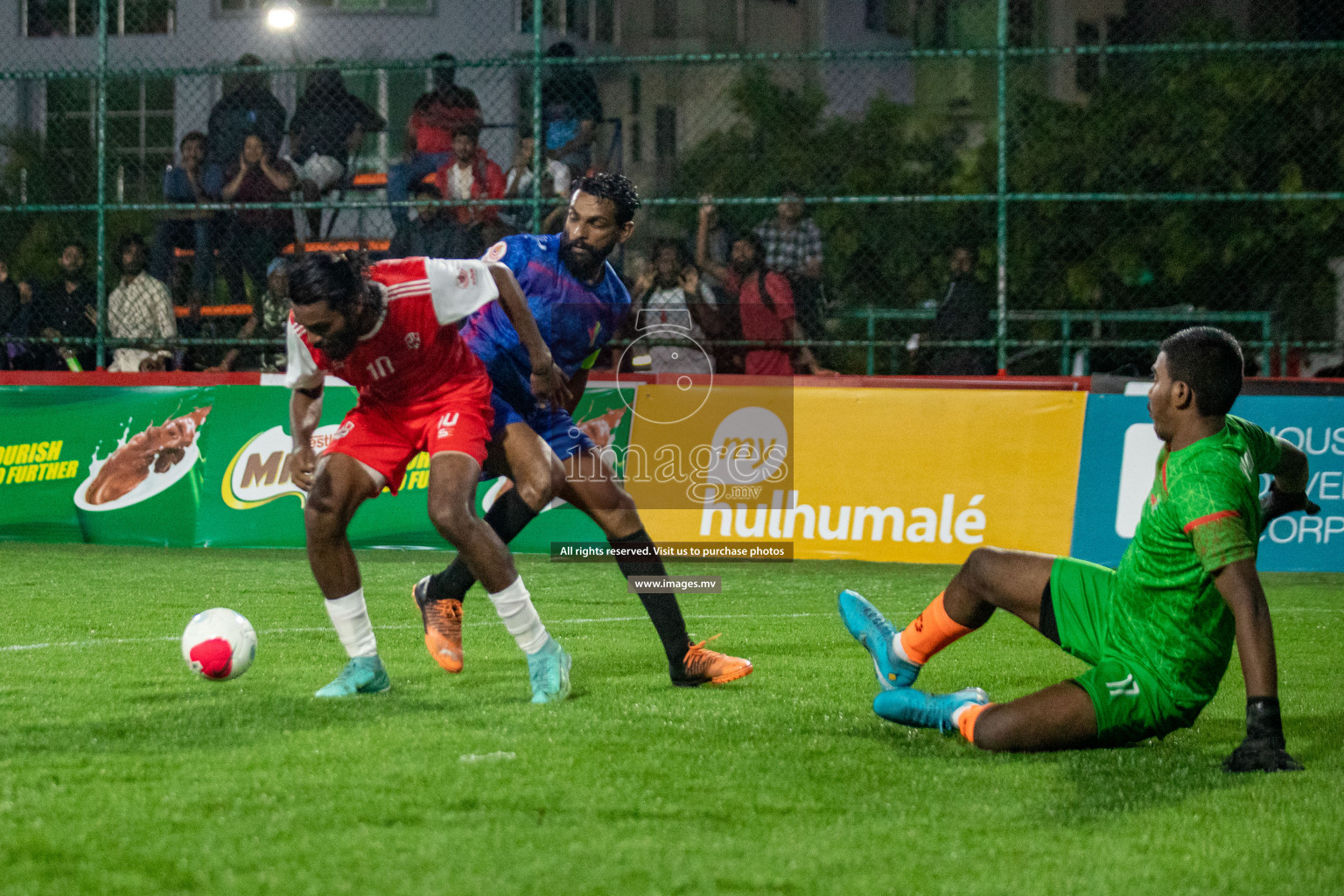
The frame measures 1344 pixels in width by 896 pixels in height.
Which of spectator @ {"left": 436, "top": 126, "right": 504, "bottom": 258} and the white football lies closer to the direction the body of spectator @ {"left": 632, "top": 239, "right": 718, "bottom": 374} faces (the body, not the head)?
the white football

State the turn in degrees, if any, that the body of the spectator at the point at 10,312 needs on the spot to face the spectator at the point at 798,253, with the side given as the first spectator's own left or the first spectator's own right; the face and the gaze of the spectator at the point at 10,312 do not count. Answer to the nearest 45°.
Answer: approximately 45° to the first spectator's own left

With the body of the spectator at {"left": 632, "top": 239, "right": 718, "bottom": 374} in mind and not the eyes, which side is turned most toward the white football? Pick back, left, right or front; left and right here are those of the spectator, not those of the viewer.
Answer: front

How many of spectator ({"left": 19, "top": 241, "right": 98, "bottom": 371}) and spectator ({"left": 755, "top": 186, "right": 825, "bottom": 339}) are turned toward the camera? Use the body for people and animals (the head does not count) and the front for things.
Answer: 2

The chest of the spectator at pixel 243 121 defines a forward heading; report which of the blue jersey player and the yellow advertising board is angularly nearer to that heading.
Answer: the blue jersey player

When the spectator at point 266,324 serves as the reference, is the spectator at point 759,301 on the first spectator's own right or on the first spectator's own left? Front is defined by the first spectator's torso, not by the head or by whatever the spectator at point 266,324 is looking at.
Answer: on the first spectator's own left
